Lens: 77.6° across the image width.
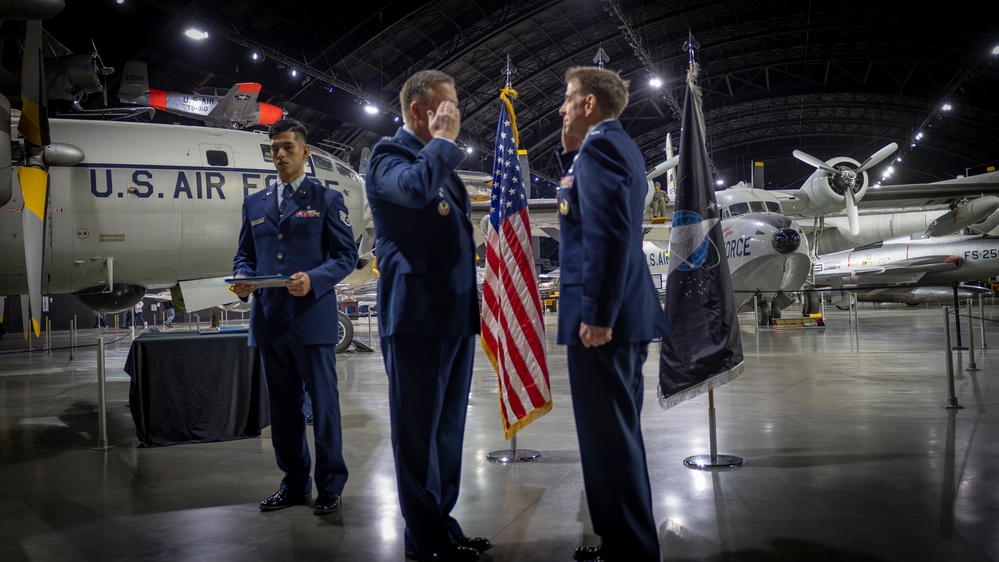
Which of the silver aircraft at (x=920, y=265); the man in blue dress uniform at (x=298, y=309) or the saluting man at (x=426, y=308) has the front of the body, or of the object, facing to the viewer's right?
the saluting man

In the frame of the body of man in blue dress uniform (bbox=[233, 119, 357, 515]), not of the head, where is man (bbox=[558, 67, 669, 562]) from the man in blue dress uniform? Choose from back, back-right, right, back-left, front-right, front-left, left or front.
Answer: left

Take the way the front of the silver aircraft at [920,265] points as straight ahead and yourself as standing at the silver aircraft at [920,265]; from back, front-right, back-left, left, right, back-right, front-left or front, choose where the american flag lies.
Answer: left

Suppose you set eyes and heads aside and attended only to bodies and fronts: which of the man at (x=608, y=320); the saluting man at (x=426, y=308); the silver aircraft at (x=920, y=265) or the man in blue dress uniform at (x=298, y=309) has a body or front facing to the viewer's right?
the saluting man

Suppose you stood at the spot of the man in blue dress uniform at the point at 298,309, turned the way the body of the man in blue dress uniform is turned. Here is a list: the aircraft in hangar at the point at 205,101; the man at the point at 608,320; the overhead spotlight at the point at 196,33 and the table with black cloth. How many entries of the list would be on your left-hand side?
1

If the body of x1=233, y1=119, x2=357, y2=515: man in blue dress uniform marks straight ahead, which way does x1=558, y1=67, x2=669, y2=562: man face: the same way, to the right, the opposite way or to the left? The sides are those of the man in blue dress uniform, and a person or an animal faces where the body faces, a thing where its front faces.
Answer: to the right

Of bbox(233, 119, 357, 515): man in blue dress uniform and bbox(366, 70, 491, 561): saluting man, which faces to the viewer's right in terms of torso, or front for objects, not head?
the saluting man

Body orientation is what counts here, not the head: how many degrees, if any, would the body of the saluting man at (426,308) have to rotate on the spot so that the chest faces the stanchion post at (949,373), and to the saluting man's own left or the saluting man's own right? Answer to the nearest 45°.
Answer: approximately 45° to the saluting man's own left

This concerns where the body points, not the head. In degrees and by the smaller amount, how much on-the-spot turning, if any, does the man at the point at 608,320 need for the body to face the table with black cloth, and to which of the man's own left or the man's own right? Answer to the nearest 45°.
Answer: approximately 45° to the man's own right

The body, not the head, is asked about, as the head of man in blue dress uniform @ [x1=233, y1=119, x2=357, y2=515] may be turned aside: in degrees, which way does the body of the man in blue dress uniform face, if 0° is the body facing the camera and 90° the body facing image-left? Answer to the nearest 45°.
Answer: approximately 45°

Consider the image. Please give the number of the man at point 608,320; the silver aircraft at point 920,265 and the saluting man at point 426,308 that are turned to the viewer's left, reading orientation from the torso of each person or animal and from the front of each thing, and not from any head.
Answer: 2

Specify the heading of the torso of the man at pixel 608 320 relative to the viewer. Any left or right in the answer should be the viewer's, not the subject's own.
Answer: facing to the left of the viewer
